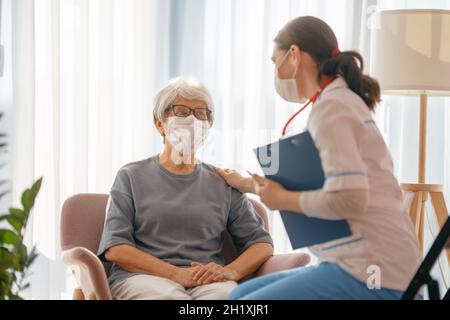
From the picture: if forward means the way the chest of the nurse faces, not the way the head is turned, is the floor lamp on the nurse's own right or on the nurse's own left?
on the nurse's own right

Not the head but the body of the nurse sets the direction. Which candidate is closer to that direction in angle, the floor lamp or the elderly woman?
the elderly woman

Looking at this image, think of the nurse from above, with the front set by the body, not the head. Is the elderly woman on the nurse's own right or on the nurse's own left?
on the nurse's own right

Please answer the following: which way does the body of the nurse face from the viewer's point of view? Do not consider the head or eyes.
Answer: to the viewer's left
